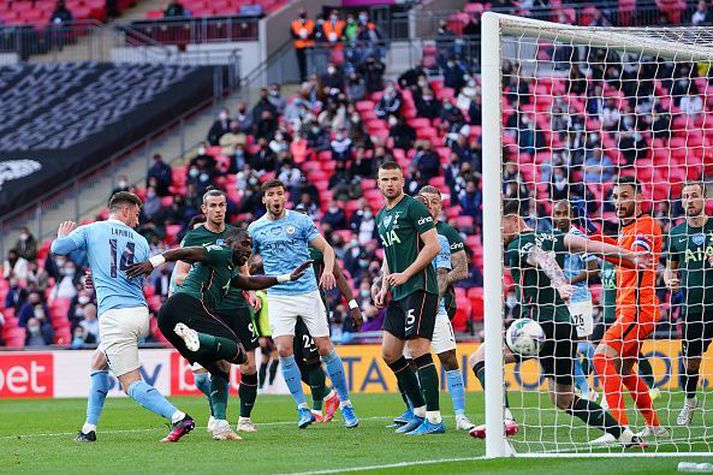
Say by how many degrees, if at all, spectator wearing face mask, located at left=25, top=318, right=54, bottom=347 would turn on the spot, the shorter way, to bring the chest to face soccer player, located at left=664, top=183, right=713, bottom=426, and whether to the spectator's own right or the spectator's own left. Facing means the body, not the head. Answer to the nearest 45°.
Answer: approximately 45° to the spectator's own left

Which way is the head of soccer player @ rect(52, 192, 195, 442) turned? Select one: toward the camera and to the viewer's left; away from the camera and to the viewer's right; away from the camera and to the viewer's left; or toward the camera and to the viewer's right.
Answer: away from the camera and to the viewer's right

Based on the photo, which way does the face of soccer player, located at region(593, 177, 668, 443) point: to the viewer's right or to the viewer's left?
to the viewer's left

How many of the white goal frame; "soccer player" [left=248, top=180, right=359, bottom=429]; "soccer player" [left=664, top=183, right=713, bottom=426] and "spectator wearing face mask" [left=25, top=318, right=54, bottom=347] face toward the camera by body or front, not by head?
3

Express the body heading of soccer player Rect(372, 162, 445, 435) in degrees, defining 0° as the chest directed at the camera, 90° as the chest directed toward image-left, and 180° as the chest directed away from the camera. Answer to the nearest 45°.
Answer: approximately 45°

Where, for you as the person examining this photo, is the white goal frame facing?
facing away from the viewer and to the left of the viewer

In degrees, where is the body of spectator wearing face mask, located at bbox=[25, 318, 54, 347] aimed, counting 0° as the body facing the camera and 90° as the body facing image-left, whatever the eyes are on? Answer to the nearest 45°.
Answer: approximately 0°

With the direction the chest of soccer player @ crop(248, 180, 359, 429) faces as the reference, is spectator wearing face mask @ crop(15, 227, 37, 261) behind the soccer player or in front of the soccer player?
behind
